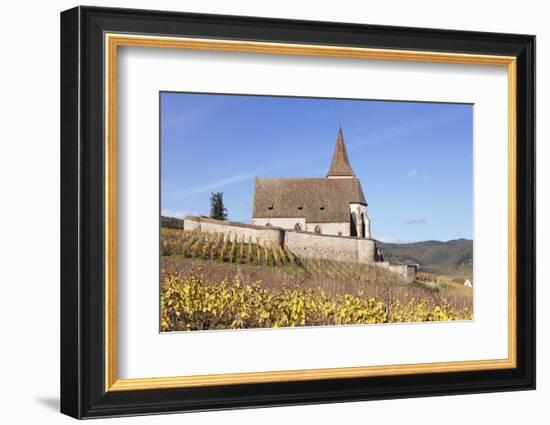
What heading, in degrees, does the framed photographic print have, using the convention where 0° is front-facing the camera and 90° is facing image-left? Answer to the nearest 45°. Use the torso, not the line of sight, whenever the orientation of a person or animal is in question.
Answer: approximately 315°
